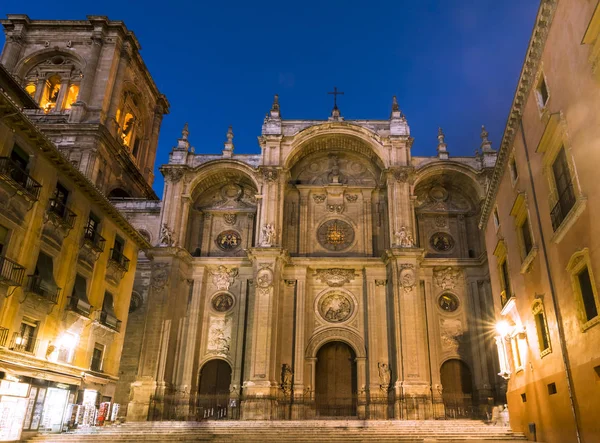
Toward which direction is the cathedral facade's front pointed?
toward the camera

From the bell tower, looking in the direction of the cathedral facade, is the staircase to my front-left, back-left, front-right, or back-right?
front-right

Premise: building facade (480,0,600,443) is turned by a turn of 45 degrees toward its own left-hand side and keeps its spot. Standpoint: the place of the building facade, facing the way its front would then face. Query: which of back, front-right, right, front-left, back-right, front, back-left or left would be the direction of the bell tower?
front-right

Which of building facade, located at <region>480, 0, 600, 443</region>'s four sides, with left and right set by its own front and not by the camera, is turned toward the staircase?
front

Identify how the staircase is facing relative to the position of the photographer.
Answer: facing the viewer

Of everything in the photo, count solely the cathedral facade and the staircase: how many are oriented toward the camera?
2

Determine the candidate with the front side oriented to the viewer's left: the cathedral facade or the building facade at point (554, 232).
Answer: the building facade

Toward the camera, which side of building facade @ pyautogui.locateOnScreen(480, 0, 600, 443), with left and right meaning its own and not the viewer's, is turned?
left

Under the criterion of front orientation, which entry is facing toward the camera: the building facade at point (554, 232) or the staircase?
the staircase
